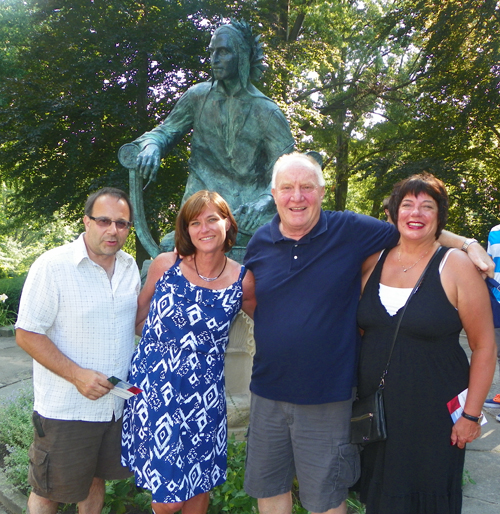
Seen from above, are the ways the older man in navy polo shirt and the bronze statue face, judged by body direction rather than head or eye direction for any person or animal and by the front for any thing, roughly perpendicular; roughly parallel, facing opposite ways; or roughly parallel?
roughly parallel

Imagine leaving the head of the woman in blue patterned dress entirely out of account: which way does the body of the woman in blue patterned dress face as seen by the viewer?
toward the camera

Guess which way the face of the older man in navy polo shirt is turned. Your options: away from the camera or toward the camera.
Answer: toward the camera

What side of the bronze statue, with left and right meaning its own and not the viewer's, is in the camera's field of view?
front

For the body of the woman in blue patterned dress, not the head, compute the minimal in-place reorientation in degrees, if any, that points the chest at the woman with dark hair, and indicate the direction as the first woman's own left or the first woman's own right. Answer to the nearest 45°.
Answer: approximately 90° to the first woman's own left

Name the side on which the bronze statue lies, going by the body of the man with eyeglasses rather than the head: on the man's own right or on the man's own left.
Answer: on the man's own left

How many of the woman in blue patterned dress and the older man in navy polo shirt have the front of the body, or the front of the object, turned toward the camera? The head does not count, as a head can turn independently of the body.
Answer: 2

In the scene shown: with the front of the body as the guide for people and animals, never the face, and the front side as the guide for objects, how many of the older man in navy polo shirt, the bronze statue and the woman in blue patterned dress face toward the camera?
3
